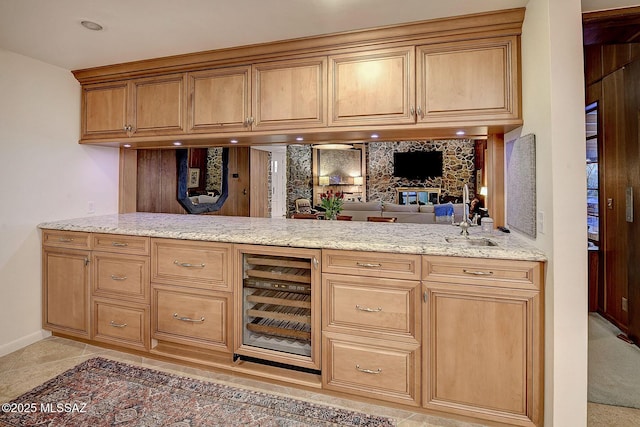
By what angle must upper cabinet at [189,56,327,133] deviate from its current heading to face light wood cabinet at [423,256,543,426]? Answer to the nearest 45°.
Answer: approximately 90° to its left

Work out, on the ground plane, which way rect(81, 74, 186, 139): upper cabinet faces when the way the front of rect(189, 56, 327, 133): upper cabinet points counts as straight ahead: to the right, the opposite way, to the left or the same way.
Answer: the same way

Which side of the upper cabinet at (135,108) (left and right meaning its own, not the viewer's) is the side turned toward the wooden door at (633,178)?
left

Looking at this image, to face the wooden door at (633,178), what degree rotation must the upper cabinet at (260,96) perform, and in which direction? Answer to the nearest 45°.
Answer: approximately 135° to its left

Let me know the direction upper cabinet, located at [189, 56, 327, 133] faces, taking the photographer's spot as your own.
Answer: facing the viewer and to the left of the viewer

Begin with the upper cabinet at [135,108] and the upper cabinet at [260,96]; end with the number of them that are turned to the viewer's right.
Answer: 0

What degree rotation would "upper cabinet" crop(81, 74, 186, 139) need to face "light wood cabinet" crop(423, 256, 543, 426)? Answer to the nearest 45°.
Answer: approximately 90° to its left

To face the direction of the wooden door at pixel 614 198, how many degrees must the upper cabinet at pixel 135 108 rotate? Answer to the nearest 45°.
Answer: approximately 90° to its left

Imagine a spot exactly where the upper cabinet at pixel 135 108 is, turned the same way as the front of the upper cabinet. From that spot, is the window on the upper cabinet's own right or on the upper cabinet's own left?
on the upper cabinet's own left

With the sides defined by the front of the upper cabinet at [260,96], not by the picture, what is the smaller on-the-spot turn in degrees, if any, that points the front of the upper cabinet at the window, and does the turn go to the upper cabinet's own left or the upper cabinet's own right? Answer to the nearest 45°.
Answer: approximately 135° to the upper cabinet's own left
